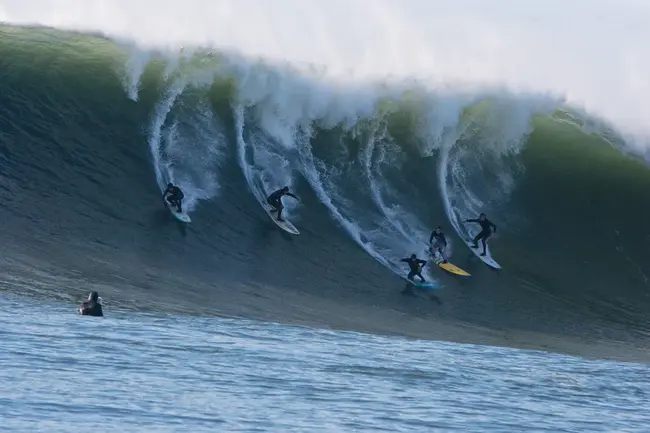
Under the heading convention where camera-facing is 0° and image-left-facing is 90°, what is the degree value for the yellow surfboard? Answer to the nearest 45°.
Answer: approximately 315°

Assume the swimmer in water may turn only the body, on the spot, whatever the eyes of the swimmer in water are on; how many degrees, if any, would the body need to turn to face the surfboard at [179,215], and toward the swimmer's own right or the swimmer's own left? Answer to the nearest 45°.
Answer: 0° — they already face it

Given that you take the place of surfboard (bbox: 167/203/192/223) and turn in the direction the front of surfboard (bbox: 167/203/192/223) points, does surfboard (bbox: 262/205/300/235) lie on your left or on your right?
on your left

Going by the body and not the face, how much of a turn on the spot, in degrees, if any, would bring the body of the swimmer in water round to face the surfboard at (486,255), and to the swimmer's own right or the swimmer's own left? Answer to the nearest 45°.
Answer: approximately 45° to the swimmer's own right

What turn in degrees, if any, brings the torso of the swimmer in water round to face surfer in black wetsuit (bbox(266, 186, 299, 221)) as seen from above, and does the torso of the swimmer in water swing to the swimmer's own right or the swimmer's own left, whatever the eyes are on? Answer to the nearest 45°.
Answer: approximately 45° to the swimmer's own right

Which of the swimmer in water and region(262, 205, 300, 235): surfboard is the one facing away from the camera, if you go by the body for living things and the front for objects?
the swimmer in water

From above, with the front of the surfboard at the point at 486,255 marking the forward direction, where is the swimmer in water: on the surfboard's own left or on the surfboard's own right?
on the surfboard's own right

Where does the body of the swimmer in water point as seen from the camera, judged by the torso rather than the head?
away from the camera

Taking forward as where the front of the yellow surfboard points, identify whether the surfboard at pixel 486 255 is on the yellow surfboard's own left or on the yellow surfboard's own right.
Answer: on the yellow surfboard's own left

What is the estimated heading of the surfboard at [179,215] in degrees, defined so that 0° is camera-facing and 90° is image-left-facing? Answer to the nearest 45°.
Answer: approximately 315°
